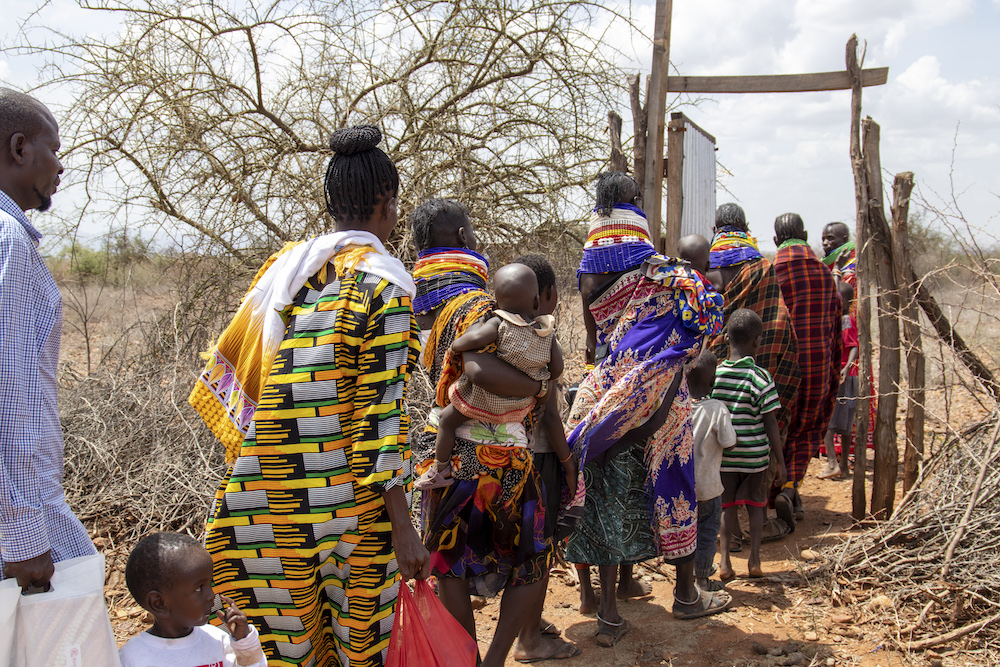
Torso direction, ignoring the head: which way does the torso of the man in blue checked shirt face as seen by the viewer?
to the viewer's right

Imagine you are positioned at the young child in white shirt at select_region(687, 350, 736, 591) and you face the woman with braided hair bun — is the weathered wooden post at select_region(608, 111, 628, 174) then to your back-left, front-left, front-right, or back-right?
back-right

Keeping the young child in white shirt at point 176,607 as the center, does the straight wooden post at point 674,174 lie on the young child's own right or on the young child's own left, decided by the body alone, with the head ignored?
on the young child's own left

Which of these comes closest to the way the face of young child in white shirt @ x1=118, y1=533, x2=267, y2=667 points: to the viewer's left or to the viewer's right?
to the viewer's right

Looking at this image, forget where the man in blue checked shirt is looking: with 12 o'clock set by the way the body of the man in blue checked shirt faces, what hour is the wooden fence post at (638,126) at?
The wooden fence post is roughly at 11 o'clock from the man in blue checked shirt.

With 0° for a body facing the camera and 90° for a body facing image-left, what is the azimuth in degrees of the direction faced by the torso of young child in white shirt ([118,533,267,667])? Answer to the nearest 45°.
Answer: approximately 315°

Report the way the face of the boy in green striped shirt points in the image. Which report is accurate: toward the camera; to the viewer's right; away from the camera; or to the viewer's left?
away from the camera

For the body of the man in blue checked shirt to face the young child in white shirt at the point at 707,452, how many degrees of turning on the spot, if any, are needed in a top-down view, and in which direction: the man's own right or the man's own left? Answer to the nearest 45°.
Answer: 0° — they already face them

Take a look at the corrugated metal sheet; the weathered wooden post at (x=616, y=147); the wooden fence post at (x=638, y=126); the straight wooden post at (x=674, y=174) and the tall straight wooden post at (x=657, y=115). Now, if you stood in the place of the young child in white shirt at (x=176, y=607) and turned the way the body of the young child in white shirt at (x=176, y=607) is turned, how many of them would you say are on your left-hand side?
5

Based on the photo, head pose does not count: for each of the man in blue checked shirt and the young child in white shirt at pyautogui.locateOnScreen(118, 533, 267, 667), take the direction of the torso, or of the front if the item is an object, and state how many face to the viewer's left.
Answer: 0

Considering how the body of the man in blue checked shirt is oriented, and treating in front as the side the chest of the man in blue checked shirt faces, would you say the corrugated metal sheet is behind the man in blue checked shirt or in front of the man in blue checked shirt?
in front

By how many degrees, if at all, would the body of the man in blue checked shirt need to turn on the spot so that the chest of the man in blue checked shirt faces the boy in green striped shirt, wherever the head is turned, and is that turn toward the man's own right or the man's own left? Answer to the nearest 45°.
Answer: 0° — they already face them
